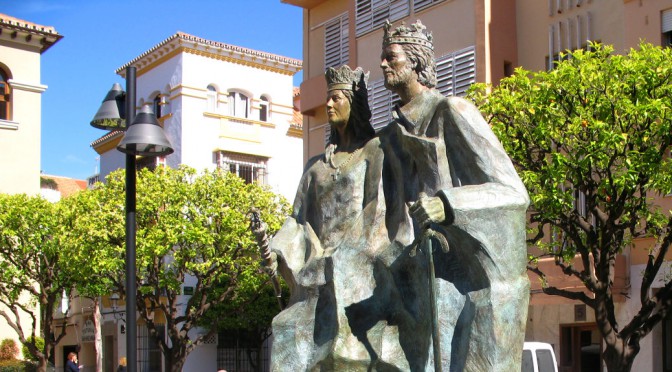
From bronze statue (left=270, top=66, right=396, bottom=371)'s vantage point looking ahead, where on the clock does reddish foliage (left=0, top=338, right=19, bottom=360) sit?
The reddish foliage is roughly at 4 o'clock from the bronze statue.

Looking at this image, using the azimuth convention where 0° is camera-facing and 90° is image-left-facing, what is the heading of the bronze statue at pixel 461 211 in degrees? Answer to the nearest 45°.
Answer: approximately 45°

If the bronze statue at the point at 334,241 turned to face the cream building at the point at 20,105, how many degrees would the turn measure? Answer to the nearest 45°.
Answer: approximately 135° to its right

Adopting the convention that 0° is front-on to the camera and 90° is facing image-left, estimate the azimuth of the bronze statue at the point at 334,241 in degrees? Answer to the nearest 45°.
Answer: approximately 45°

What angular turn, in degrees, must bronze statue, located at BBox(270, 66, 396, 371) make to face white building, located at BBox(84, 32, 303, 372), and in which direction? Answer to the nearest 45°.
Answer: approximately 135° to its right
